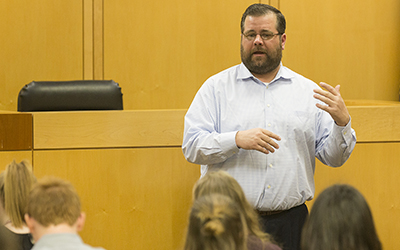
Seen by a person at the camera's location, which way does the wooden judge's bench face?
facing the viewer

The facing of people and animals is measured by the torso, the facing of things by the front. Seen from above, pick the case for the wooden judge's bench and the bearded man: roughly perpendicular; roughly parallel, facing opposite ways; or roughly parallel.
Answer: roughly parallel

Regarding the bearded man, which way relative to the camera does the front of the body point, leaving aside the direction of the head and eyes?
toward the camera

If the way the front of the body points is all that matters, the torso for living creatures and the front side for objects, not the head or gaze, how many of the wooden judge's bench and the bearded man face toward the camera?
2
